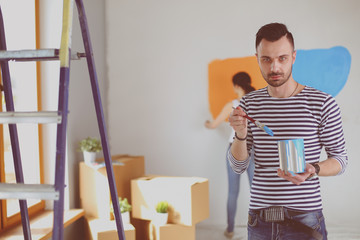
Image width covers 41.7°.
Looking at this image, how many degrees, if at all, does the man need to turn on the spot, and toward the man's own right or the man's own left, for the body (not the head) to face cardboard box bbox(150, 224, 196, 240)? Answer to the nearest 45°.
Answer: approximately 135° to the man's own right

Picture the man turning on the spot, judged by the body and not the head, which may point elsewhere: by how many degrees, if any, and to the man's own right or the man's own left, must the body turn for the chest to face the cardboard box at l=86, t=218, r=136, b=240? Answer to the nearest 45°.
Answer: approximately 135° to the man's own right

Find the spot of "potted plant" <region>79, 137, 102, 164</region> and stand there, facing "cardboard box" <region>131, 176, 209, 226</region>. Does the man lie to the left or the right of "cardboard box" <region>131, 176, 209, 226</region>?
right

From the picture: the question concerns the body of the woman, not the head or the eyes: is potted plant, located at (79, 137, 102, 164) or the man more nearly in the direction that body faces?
the potted plant

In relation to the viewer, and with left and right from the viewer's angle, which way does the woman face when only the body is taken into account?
facing away from the viewer and to the left of the viewer

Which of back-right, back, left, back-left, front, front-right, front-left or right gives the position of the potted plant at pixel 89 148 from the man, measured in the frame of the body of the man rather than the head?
back-right

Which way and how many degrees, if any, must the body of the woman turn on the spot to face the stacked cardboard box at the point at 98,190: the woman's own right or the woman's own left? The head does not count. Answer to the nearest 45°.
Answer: approximately 90° to the woman's own left

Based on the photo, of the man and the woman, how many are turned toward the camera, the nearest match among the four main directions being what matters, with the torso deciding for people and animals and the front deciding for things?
1

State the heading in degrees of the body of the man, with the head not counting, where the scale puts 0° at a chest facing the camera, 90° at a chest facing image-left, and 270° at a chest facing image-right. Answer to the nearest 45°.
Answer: approximately 0°
